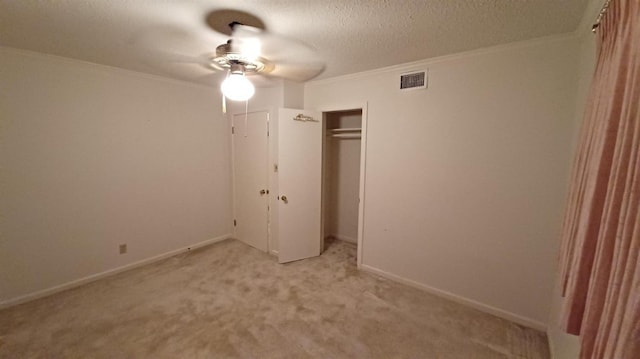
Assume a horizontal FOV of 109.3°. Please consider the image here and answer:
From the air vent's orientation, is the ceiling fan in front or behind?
in front

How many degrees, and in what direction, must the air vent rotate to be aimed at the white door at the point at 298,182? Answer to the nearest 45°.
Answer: approximately 45° to its right

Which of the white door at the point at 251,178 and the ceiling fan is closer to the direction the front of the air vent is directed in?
the ceiling fan

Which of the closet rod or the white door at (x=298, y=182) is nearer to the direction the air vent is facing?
the white door

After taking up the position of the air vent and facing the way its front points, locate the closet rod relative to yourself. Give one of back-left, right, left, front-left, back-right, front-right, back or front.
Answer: right

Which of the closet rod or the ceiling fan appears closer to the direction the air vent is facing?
the ceiling fan

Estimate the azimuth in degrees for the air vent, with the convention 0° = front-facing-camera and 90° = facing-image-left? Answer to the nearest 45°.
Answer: approximately 45°

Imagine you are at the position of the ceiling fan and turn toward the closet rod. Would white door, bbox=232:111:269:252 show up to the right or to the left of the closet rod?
left
